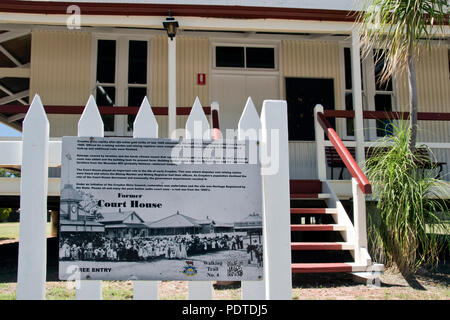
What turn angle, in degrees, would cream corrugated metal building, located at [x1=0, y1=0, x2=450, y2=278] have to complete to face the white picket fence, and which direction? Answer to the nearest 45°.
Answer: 0° — it already faces it

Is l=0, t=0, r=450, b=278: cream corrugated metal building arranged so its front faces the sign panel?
yes

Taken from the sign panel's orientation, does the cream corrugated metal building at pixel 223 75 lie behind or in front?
behind

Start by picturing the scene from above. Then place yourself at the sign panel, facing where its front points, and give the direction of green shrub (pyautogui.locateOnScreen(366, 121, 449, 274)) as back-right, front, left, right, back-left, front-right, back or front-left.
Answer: back-left

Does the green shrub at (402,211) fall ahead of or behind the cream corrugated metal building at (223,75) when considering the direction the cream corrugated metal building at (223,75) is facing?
ahead

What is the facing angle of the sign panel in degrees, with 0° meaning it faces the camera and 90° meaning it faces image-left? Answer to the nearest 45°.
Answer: approximately 0°

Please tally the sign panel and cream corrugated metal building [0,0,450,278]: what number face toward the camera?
2
